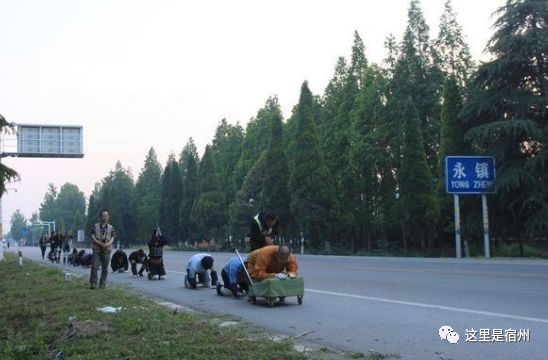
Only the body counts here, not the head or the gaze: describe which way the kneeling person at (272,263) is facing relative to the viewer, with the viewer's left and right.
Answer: facing the viewer and to the right of the viewer

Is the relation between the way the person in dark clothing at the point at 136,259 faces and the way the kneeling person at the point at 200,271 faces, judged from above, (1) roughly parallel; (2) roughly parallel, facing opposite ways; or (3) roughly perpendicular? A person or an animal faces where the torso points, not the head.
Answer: roughly parallel

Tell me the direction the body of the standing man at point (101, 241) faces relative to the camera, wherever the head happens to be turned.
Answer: toward the camera

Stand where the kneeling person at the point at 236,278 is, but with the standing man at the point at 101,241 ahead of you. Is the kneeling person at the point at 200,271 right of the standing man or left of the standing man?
right

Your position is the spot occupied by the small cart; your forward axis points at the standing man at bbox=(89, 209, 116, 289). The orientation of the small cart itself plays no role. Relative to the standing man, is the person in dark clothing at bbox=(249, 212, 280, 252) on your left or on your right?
right

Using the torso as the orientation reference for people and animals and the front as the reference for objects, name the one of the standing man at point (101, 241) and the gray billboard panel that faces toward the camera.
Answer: the standing man

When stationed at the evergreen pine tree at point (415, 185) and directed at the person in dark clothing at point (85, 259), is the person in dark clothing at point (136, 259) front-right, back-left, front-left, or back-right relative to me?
front-left

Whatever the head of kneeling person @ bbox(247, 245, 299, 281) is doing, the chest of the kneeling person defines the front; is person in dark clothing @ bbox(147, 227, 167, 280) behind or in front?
behind

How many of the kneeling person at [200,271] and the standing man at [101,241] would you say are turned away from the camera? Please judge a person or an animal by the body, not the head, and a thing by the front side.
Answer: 0
